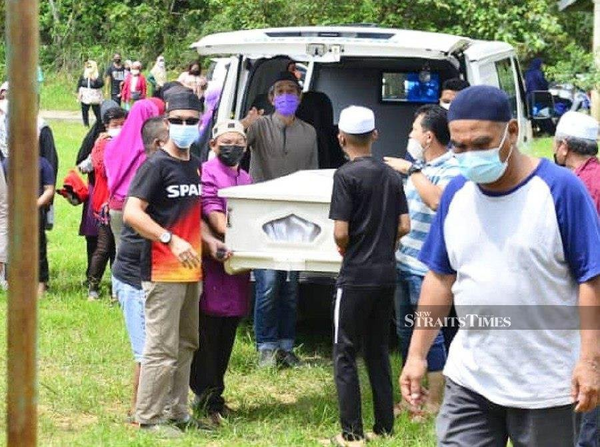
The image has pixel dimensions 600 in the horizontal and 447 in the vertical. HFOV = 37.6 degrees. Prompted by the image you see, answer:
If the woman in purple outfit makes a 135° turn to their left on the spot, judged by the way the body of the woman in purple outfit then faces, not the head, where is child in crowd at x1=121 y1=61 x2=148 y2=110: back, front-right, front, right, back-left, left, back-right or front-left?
front

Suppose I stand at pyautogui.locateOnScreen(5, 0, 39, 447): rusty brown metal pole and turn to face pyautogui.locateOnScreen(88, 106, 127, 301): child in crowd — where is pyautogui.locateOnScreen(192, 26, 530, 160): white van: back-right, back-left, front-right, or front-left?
front-right

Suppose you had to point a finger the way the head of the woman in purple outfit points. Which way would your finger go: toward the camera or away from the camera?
toward the camera

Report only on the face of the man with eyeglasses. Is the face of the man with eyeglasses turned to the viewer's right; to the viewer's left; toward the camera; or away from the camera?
toward the camera

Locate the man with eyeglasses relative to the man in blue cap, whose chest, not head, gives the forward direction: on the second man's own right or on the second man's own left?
on the second man's own right

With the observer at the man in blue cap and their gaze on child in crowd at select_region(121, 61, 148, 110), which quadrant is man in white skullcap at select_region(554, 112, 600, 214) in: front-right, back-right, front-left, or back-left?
front-right

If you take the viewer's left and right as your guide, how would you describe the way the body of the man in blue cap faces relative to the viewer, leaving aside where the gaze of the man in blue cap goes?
facing the viewer and to the left of the viewer

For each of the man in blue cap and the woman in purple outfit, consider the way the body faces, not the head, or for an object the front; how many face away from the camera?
0

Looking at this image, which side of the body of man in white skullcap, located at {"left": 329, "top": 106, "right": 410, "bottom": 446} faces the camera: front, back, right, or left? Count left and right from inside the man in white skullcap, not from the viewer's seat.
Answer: back

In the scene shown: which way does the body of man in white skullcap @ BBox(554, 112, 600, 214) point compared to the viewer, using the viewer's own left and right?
facing away from the viewer and to the left of the viewer

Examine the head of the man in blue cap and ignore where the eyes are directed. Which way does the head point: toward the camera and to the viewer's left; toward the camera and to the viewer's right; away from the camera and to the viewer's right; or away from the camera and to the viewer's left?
toward the camera and to the viewer's left

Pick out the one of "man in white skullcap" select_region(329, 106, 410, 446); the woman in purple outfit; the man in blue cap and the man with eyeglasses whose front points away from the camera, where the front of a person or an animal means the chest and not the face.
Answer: the man in white skullcap

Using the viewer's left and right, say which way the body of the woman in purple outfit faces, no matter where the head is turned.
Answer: facing the viewer and to the right of the viewer
